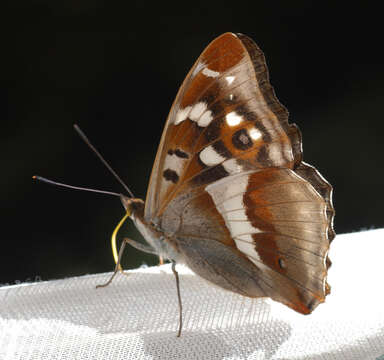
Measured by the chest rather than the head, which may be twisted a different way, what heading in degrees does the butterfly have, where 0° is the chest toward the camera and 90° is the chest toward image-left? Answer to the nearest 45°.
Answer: approximately 90°
